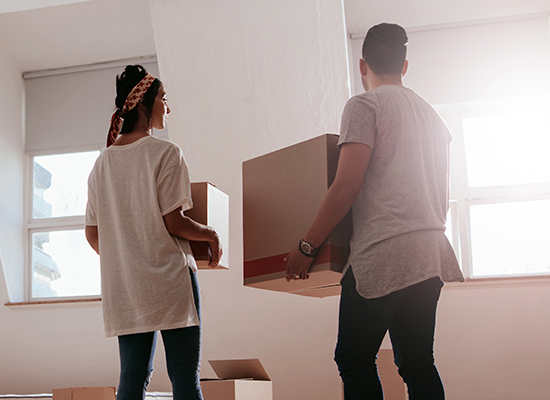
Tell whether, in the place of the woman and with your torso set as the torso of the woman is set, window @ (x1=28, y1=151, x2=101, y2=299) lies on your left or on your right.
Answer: on your left

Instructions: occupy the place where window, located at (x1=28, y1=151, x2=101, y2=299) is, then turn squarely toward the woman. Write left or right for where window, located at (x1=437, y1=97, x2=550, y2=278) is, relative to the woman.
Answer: left

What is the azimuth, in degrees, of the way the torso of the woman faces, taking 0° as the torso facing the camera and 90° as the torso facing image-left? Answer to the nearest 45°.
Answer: approximately 225°

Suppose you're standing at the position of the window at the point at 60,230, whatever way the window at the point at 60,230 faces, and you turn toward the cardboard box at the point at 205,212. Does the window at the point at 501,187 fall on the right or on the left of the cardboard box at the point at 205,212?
left

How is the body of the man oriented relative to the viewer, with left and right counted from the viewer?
facing away from the viewer and to the left of the viewer

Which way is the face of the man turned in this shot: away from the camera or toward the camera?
away from the camera
